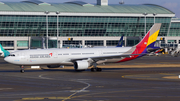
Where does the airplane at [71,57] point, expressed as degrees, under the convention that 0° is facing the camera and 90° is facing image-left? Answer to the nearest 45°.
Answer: approximately 90°
